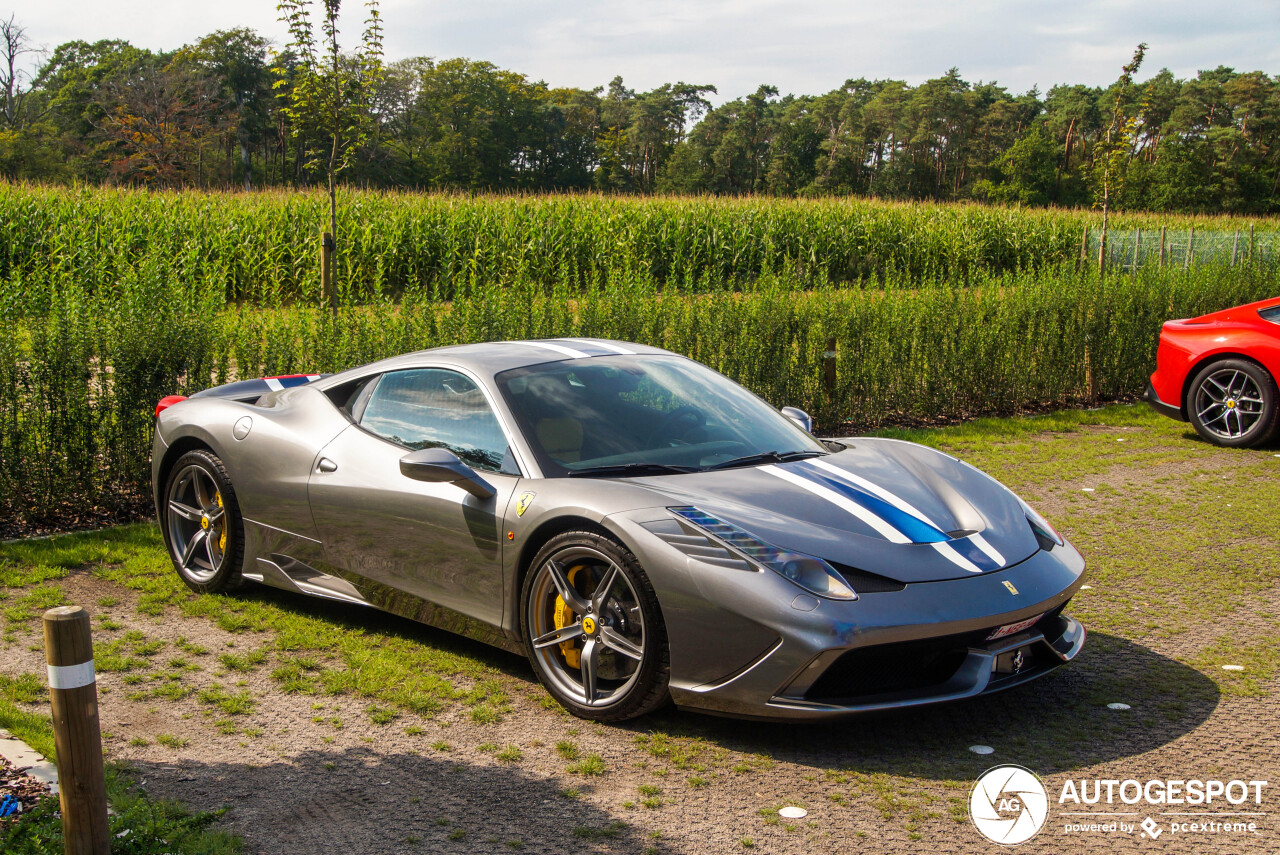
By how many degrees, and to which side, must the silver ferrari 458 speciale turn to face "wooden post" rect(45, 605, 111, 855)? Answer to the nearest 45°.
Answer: approximately 90° to its right

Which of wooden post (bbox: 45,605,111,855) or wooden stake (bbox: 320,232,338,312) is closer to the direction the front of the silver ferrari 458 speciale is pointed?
the wooden post

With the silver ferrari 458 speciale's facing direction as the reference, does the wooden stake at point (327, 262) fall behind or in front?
behind

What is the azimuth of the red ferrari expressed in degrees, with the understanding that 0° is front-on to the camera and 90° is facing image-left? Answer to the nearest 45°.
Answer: approximately 270°

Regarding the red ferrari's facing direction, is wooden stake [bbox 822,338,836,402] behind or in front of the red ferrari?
behind

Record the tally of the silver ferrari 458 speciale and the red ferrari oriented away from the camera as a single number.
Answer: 0

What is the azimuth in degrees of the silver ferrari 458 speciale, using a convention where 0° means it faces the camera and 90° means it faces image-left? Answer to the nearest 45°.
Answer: approximately 315°
